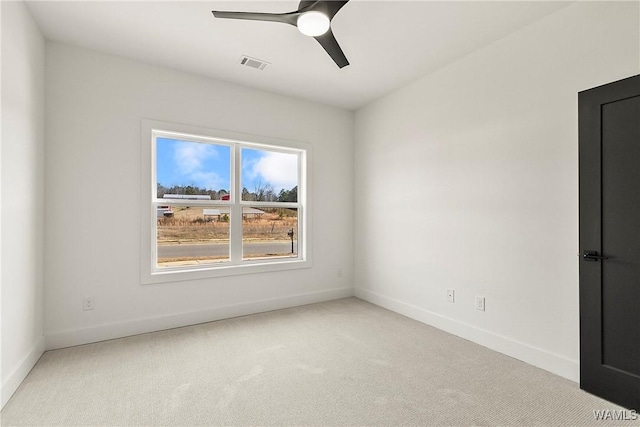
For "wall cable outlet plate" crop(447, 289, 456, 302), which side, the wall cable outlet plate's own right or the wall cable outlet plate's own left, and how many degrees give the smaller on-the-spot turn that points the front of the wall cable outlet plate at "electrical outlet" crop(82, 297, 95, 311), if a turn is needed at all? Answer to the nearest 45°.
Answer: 0° — it already faces it

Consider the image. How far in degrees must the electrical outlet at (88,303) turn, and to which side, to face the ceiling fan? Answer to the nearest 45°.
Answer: approximately 45° to its left

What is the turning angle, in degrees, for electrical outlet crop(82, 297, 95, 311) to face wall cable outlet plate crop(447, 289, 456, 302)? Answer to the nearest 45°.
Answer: approximately 45° to its left

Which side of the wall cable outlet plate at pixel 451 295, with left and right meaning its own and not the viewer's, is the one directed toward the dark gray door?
left

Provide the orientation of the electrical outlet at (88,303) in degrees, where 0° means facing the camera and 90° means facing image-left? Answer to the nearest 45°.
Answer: approximately 0°

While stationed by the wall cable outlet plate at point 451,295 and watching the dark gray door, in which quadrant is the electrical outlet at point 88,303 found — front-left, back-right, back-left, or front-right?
back-right

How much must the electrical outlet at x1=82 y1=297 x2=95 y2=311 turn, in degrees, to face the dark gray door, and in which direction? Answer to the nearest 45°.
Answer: approximately 45° to its left
